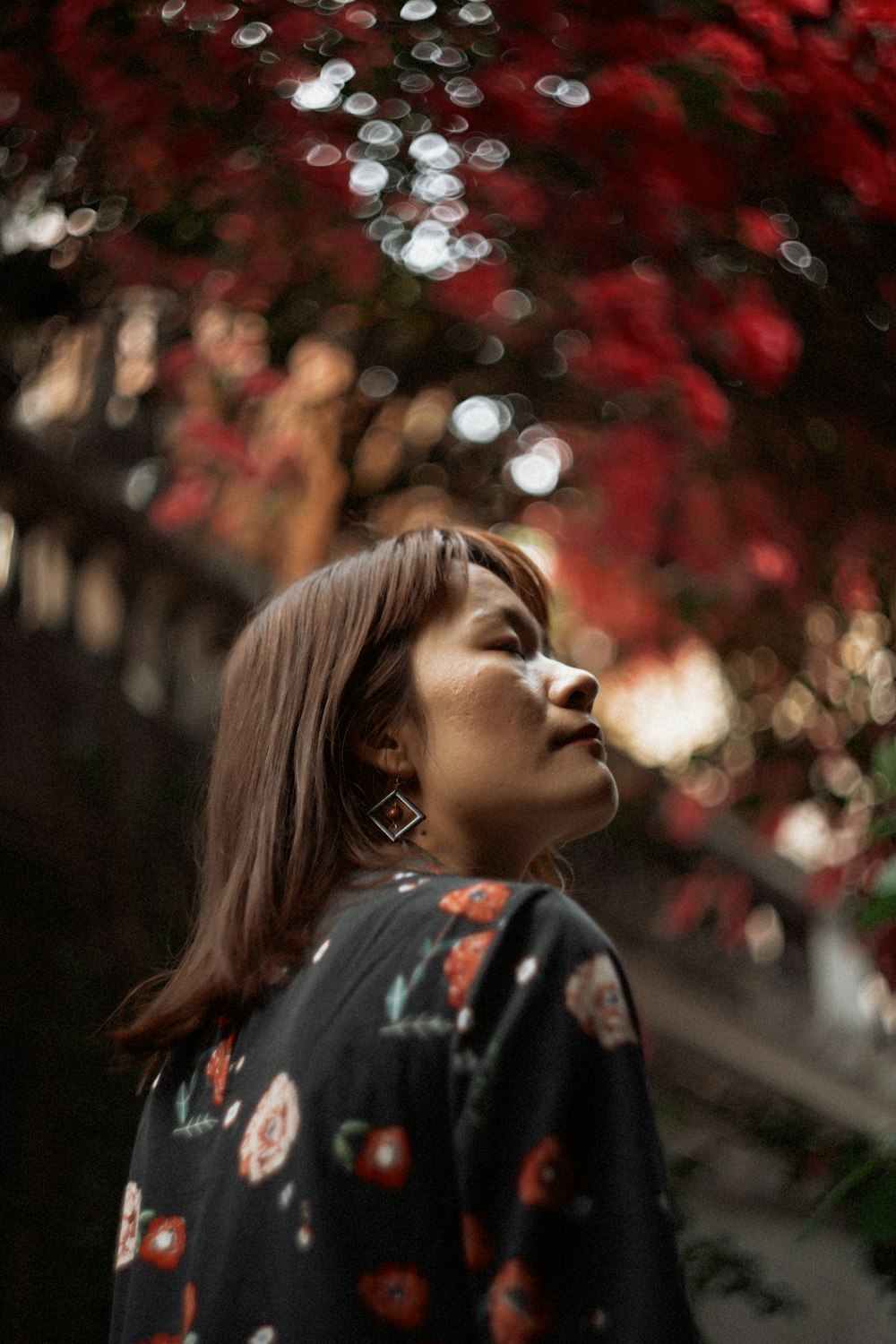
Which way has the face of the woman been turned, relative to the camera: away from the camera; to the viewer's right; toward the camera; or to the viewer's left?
to the viewer's right

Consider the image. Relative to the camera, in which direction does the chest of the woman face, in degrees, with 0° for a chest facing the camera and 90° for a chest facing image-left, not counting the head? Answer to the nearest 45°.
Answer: approximately 225°
